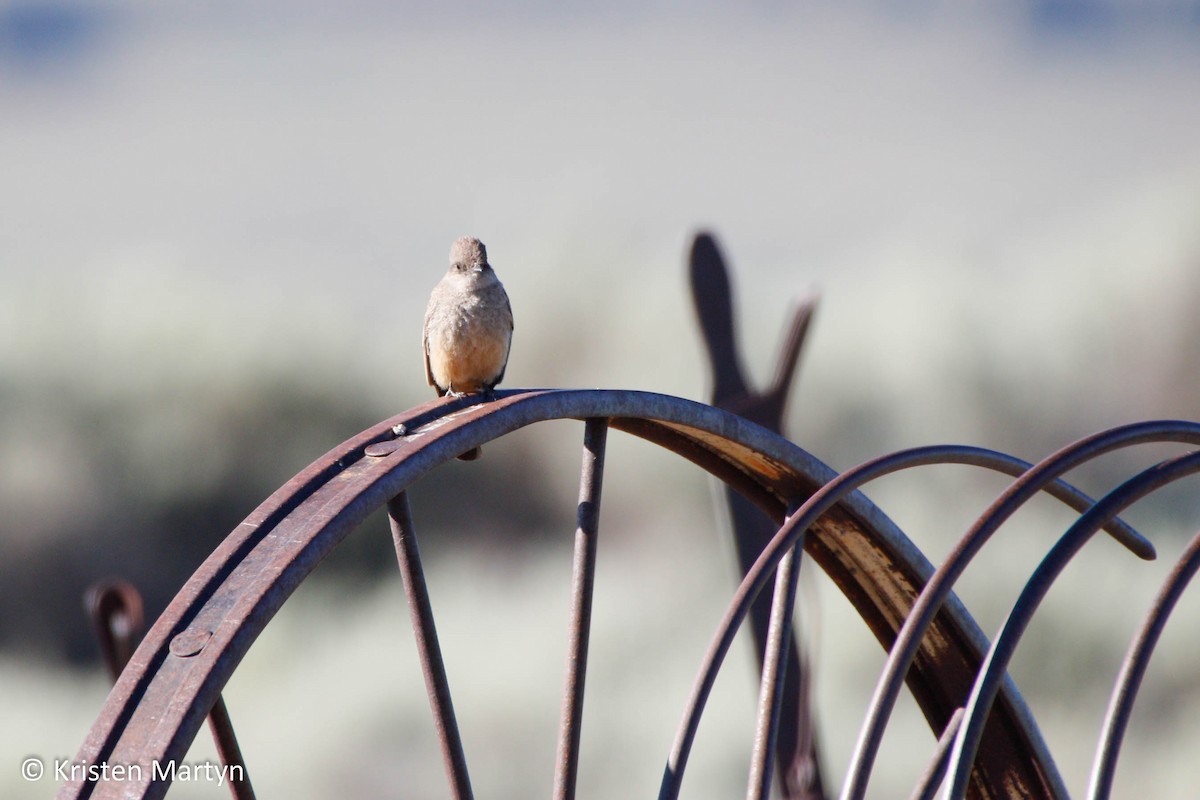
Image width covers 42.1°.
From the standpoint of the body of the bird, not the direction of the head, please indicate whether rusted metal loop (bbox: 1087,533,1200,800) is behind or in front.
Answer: in front

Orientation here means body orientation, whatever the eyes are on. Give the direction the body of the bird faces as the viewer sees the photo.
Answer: toward the camera

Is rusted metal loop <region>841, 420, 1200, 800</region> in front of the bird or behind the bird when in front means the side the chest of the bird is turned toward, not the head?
in front

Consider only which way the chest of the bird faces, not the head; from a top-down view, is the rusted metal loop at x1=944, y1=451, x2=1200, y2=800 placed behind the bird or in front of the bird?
in front
